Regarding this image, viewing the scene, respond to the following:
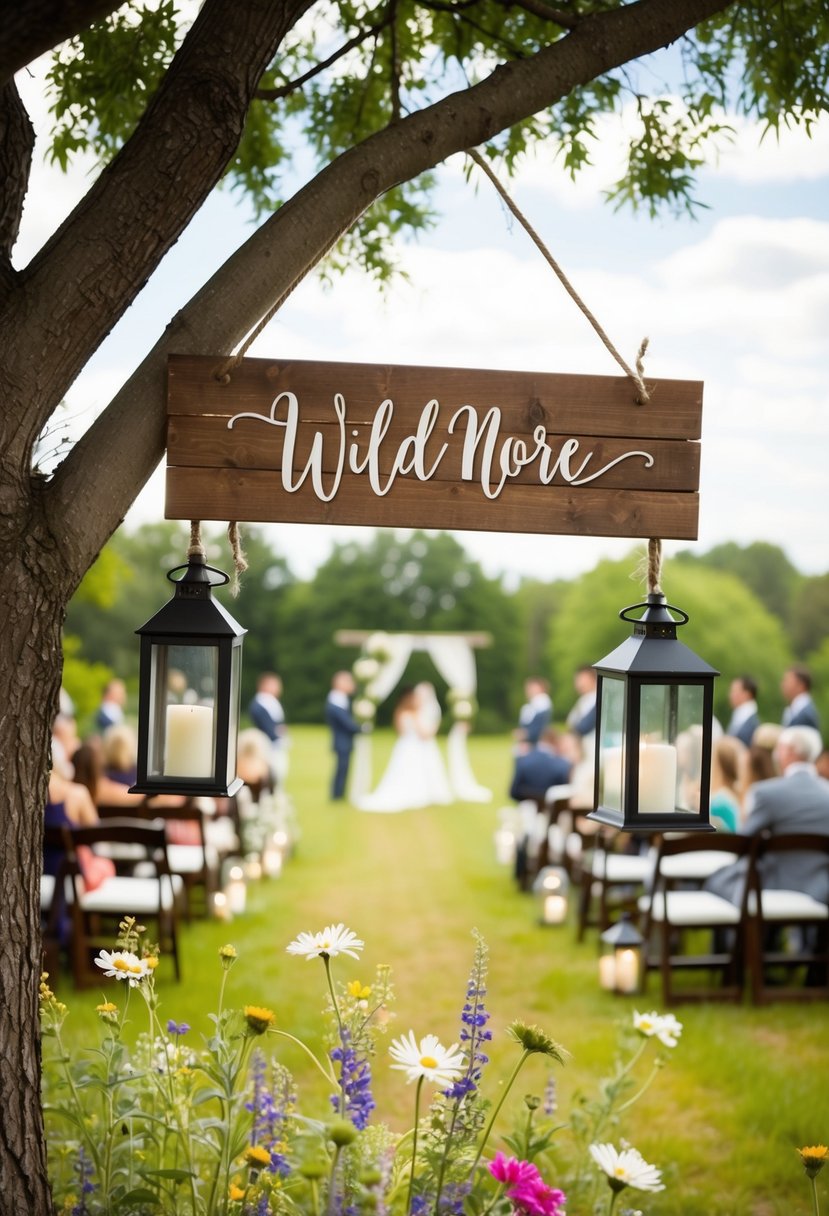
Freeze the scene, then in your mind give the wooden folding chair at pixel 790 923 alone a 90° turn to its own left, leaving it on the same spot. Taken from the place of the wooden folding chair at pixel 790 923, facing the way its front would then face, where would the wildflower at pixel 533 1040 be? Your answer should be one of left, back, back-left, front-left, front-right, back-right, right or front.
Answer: left

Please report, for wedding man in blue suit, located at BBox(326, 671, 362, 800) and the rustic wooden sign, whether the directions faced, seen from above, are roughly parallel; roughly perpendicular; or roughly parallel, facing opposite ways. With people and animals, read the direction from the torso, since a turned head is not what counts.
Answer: roughly perpendicular

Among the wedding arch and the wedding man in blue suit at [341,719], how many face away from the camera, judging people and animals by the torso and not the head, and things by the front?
0

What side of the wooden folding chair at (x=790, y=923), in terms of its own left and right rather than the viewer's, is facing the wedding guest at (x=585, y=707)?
front

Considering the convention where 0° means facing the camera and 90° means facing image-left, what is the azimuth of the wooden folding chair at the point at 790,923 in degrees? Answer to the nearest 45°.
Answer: approximately 180°

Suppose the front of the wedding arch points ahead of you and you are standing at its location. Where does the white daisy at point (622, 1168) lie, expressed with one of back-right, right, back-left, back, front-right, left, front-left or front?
front

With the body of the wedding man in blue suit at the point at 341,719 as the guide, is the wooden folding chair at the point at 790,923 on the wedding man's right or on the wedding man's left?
on the wedding man's right

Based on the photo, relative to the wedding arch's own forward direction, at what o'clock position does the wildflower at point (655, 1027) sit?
The wildflower is roughly at 12 o'clock from the wedding arch.

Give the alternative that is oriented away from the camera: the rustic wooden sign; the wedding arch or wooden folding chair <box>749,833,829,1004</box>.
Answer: the wooden folding chair

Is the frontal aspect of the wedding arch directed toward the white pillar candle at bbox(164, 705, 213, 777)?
yes

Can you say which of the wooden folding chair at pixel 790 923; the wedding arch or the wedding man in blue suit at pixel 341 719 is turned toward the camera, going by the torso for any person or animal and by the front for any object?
the wedding arch

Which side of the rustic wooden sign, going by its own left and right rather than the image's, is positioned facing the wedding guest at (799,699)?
back

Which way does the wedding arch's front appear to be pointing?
toward the camera

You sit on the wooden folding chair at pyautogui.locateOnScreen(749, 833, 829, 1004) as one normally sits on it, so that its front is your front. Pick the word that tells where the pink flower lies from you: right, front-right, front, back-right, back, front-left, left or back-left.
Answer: back

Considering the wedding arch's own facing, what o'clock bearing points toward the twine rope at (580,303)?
The twine rope is roughly at 12 o'clock from the wedding arch.
